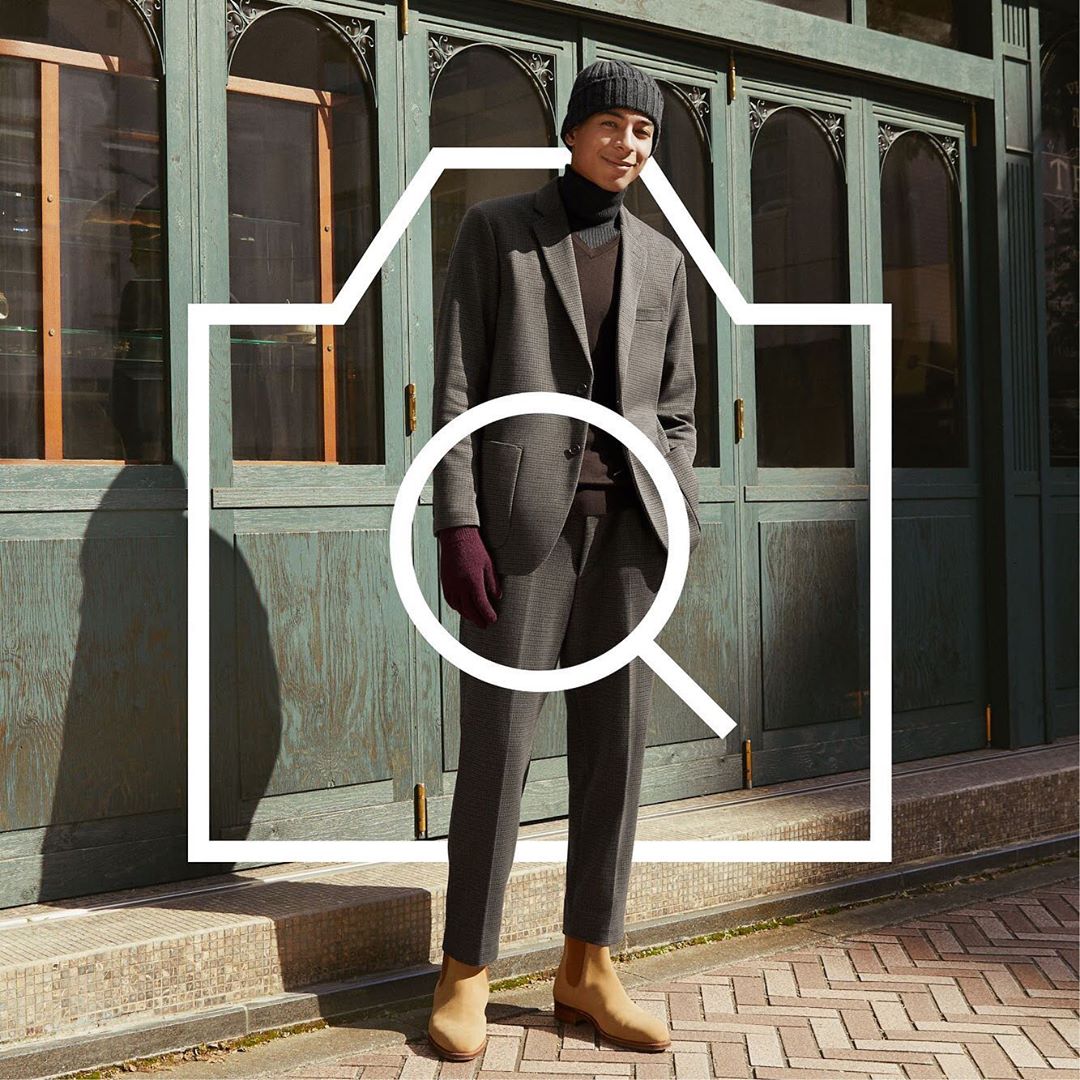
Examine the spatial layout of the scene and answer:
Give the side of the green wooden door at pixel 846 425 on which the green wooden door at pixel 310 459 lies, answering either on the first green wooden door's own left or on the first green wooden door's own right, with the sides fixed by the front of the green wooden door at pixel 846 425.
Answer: on the first green wooden door's own right

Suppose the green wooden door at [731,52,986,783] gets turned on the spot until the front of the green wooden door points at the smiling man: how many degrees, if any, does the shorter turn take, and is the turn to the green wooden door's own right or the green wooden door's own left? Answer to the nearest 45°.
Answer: approximately 45° to the green wooden door's own right

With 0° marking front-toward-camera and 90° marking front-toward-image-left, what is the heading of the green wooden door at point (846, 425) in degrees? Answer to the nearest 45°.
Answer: approximately 315°
